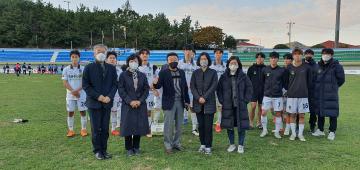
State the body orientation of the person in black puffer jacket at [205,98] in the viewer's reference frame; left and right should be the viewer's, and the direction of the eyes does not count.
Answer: facing the viewer

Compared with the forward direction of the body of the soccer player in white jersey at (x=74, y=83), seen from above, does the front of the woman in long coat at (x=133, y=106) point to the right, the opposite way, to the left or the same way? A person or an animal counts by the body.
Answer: the same way

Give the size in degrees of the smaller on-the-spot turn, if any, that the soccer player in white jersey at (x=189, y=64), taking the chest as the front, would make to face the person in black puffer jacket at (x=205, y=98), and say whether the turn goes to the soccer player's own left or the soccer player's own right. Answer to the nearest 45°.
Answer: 0° — they already face them

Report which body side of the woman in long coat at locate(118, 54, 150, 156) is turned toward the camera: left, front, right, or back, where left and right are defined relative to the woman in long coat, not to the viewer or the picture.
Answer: front

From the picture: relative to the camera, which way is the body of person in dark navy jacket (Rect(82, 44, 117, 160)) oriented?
toward the camera

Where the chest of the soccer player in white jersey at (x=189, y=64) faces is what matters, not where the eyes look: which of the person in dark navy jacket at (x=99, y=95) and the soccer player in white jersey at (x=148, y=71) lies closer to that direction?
the person in dark navy jacket

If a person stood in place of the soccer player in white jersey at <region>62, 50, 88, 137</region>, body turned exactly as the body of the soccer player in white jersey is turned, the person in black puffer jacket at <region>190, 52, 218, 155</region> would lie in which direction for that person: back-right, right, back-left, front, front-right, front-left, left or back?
front-left

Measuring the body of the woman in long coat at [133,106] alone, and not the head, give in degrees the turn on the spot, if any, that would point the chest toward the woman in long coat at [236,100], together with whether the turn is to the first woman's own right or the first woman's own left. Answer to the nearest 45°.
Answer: approximately 90° to the first woman's own left

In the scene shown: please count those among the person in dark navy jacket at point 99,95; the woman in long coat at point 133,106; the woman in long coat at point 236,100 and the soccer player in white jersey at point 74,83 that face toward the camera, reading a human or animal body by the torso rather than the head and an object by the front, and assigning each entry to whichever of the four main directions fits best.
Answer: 4

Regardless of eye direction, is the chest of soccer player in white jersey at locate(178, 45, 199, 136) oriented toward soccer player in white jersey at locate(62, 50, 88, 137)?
no

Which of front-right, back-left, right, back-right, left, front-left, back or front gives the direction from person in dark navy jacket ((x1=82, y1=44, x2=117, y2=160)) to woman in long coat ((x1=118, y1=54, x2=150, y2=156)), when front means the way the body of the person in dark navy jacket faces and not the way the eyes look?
left

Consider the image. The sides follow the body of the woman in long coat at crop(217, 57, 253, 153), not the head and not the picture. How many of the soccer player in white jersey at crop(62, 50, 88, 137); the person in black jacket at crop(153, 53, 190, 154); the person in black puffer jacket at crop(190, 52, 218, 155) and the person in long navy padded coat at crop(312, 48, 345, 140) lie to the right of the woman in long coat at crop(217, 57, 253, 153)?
3

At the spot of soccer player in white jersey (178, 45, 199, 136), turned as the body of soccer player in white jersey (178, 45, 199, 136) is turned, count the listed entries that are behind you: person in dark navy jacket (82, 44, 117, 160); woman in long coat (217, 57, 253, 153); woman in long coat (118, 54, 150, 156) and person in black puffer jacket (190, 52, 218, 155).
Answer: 0

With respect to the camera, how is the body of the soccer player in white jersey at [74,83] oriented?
toward the camera

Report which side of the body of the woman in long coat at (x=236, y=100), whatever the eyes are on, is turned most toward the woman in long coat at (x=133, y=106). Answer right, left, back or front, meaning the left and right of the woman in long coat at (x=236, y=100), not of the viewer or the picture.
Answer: right

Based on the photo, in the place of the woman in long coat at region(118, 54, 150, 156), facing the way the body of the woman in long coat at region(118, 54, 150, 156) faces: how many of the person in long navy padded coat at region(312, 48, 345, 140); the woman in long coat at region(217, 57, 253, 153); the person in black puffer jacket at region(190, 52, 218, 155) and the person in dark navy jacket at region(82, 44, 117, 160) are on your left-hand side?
3

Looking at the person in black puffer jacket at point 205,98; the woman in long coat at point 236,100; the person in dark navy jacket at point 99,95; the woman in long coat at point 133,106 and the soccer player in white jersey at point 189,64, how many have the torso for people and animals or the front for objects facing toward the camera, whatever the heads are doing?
5

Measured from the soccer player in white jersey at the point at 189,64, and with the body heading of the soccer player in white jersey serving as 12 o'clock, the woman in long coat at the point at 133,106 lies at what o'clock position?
The woman in long coat is roughly at 1 o'clock from the soccer player in white jersey.
